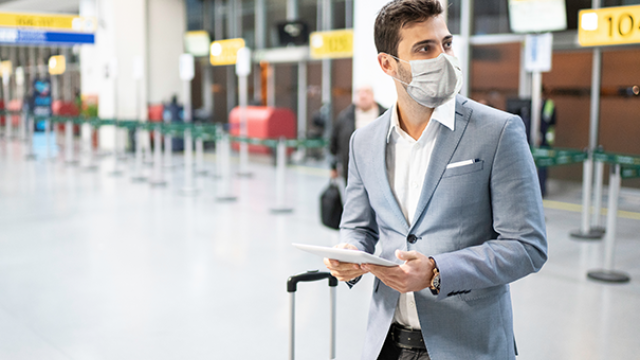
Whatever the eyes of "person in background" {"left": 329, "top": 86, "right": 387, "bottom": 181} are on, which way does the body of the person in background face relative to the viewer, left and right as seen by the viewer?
facing the viewer

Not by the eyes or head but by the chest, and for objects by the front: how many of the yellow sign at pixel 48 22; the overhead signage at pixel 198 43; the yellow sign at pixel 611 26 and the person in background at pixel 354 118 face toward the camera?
4

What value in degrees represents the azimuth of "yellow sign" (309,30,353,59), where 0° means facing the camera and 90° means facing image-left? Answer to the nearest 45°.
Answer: approximately 0°

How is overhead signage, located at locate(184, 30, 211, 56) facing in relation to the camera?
toward the camera

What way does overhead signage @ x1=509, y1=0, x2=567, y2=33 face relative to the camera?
toward the camera

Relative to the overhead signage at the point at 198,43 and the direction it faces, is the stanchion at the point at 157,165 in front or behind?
in front

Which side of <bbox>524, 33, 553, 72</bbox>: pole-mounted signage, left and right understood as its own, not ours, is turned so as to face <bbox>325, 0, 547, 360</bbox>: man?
front

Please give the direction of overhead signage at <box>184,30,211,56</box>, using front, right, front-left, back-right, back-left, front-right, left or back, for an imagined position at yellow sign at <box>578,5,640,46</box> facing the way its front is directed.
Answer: back-right

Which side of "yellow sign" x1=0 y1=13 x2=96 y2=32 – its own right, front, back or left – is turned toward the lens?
front

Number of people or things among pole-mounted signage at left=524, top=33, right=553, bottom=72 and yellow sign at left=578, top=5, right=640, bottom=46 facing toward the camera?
2

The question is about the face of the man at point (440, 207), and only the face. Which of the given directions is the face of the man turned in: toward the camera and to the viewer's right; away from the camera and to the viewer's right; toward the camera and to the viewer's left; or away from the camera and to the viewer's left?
toward the camera and to the viewer's right
